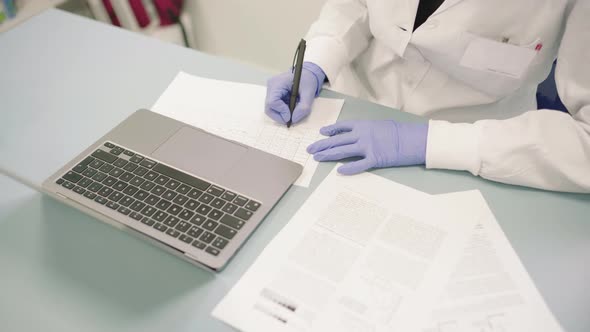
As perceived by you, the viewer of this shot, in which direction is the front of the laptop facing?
facing away from the viewer and to the right of the viewer

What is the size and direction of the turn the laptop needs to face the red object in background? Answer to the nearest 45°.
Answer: approximately 45° to its left

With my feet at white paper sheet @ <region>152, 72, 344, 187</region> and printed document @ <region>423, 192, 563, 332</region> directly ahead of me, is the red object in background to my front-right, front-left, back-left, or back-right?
back-left
